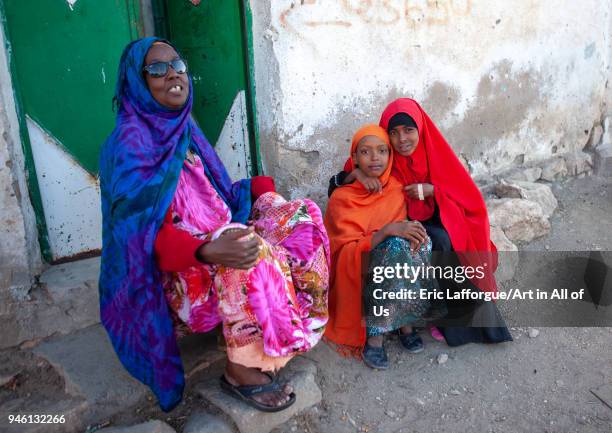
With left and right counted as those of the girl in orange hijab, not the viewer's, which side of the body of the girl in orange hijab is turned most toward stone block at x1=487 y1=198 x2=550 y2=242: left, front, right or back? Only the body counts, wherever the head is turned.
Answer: left

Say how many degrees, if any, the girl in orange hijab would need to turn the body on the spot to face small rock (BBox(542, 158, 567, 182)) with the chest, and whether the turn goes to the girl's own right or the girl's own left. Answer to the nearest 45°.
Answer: approximately 90° to the girl's own left

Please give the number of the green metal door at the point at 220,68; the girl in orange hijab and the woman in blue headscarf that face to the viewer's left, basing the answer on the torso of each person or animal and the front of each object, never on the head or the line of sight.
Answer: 0

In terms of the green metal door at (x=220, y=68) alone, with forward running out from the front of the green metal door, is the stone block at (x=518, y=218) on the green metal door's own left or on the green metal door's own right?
on the green metal door's own left

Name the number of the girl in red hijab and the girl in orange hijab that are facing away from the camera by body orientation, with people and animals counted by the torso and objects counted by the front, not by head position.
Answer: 0

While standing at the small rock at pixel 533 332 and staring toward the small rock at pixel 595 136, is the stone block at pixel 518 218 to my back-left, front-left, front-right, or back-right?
front-left

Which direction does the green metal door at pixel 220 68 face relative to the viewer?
toward the camera

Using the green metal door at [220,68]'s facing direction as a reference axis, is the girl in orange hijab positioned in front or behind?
in front

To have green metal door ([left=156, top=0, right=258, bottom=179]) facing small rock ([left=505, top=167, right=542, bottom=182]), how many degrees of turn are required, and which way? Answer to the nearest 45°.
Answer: approximately 90° to its left

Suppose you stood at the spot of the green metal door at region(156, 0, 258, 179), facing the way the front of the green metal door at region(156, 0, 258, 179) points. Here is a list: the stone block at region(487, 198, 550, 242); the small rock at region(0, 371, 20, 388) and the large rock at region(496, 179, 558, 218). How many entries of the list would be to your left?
2

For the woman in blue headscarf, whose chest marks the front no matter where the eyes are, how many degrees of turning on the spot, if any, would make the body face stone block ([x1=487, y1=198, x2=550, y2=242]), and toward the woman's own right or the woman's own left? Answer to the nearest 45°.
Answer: approximately 90° to the woman's own left

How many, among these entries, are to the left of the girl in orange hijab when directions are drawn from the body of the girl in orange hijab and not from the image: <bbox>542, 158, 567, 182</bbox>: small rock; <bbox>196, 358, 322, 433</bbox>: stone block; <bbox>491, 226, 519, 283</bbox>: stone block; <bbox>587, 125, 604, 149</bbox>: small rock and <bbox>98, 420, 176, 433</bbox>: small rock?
3

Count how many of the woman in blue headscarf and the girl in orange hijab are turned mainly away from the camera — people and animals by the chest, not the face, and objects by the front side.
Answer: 0

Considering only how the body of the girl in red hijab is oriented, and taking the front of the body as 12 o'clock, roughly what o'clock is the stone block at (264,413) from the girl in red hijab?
The stone block is roughly at 12 o'clock from the girl in red hijab.

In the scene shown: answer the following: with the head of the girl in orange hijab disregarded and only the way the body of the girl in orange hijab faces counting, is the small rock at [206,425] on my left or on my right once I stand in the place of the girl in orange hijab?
on my right
